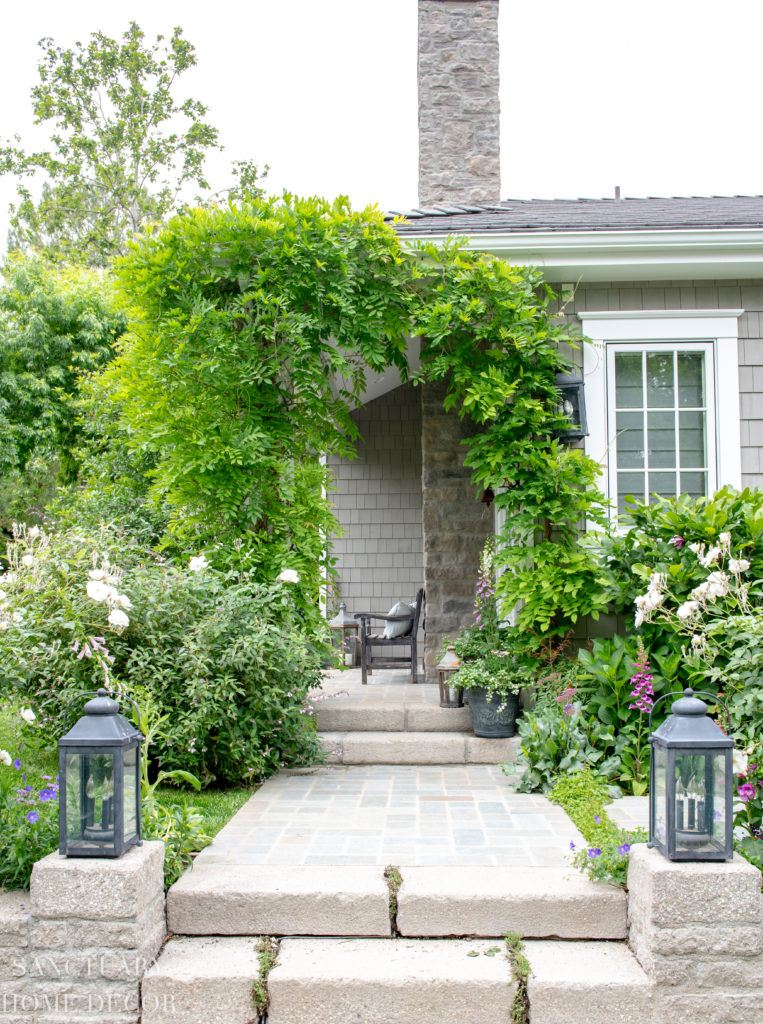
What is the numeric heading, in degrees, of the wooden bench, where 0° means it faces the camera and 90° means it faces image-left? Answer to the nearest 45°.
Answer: approximately 90°

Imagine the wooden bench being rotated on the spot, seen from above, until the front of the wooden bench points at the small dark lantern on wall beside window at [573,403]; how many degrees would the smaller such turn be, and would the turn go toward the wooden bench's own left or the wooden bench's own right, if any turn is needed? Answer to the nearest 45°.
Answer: approximately 135° to the wooden bench's own left

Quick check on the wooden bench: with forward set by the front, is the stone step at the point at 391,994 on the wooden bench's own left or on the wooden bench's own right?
on the wooden bench's own left

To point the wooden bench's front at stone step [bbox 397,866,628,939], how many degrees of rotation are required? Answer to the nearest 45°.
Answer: approximately 90° to its left

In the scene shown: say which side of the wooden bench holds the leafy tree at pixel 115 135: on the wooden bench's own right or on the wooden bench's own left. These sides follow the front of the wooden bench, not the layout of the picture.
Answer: on the wooden bench's own right
